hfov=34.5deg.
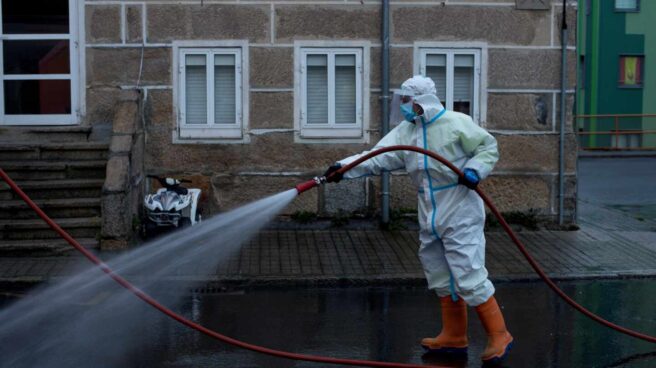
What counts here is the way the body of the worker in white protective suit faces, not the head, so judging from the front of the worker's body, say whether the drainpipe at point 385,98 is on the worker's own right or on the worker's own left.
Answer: on the worker's own right

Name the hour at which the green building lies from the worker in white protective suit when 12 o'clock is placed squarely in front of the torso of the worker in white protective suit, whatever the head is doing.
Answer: The green building is roughly at 5 o'clock from the worker in white protective suit.

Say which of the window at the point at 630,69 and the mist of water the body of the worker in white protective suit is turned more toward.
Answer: the mist of water

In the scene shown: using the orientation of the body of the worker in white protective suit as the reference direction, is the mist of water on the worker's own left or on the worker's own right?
on the worker's own right

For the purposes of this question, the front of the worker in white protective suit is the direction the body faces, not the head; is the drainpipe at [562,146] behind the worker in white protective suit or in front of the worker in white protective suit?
behind

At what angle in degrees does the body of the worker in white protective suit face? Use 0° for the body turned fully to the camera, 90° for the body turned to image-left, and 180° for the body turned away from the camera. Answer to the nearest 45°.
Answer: approximately 45°

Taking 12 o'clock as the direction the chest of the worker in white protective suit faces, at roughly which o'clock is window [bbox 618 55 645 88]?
The window is roughly at 5 o'clock from the worker in white protective suit.

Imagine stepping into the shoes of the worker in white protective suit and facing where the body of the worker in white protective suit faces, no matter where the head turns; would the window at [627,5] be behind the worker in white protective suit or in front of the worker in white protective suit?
behind
